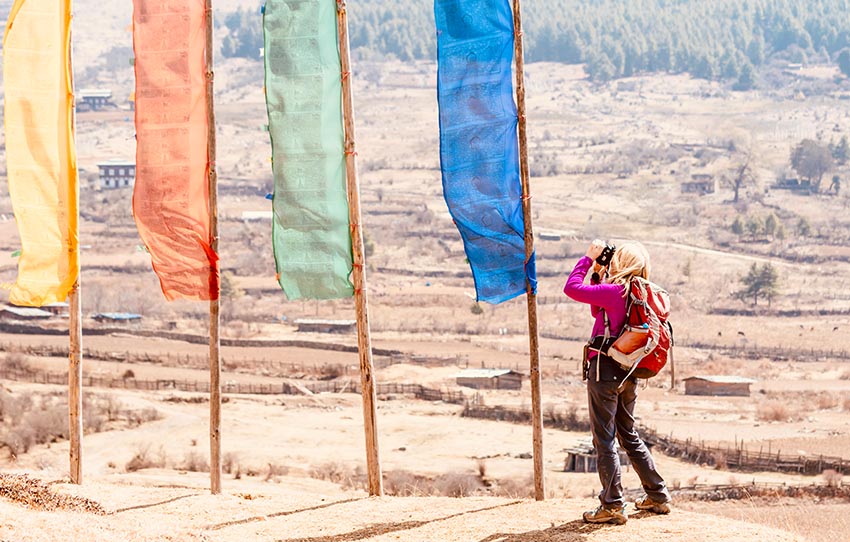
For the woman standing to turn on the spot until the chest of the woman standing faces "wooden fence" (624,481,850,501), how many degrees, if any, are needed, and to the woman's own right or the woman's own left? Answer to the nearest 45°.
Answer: approximately 90° to the woman's own right

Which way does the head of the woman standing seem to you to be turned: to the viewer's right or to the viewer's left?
to the viewer's left

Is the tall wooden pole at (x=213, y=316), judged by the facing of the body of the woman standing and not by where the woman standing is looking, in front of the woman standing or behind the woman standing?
in front

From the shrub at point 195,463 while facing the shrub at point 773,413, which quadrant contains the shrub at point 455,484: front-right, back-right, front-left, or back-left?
front-right

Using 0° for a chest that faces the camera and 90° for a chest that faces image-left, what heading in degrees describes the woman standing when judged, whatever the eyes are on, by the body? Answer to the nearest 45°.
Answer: approximately 90°

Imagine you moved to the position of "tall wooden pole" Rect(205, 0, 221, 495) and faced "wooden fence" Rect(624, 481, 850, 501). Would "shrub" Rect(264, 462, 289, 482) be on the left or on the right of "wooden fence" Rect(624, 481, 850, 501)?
left
